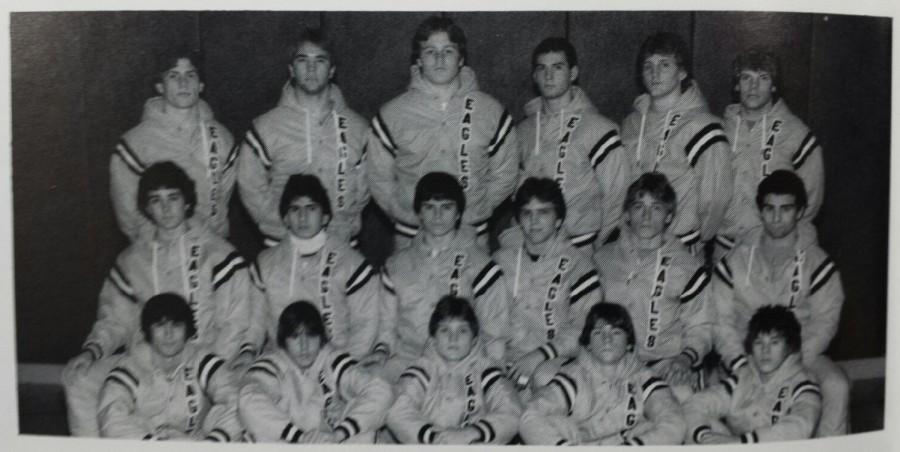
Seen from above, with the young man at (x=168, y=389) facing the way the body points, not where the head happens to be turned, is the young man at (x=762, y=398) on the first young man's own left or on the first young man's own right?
on the first young man's own left

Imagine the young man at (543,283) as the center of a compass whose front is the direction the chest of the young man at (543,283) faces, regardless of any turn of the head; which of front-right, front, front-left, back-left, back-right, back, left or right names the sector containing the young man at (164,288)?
front-right

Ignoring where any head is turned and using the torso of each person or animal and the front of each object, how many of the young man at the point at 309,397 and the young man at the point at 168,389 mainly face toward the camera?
2

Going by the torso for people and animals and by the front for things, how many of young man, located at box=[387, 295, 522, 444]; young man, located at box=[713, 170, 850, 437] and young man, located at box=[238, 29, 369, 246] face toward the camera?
3

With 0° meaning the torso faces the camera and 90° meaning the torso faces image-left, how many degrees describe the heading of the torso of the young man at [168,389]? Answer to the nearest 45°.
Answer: approximately 0°

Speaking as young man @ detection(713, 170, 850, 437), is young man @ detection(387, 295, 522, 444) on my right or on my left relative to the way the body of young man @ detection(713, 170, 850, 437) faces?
on my right
